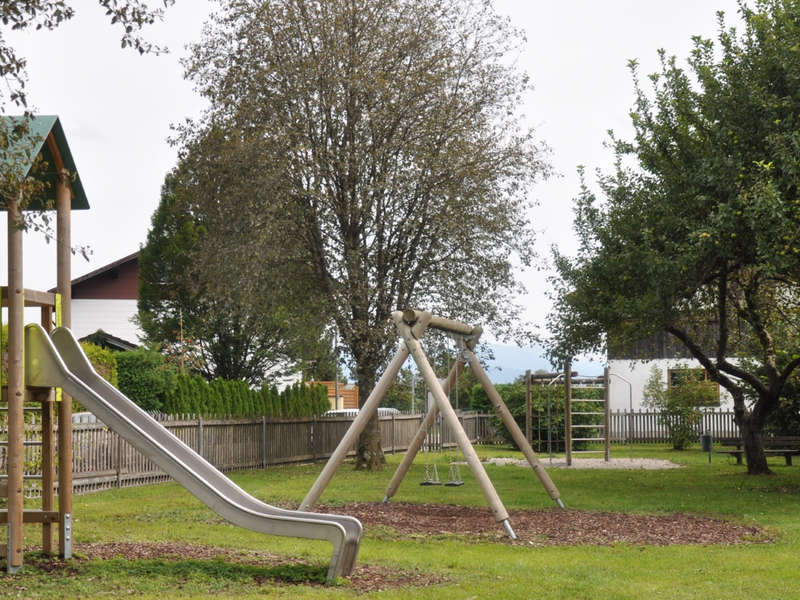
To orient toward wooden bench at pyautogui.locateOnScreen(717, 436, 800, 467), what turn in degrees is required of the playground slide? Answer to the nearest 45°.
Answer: approximately 45° to its left

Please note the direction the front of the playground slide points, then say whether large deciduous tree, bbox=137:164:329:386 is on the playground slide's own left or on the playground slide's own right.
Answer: on the playground slide's own left

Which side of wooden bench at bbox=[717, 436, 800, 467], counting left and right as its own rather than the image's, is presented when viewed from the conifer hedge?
right

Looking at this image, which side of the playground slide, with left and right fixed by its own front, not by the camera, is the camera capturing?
right

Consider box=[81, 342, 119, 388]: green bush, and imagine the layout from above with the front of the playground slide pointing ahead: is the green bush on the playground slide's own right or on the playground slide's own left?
on the playground slide's own left

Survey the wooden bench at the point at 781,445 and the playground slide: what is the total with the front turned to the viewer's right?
1

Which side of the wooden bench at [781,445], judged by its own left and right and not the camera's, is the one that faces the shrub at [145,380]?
right

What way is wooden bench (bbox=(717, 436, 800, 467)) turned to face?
toward the camera

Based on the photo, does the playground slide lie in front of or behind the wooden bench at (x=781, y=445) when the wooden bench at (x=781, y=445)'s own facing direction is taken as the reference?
in front
